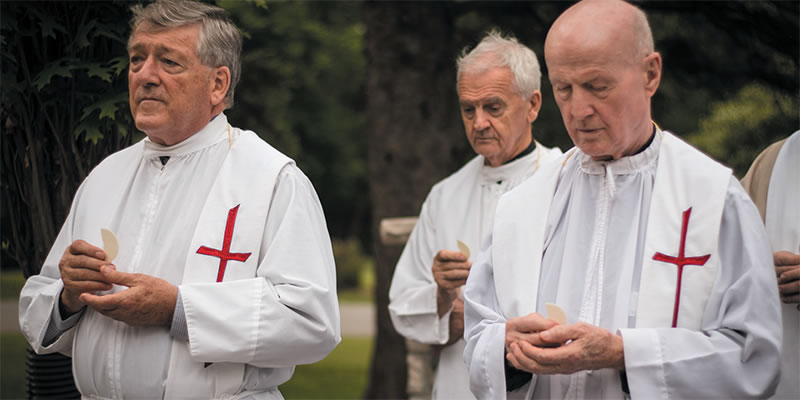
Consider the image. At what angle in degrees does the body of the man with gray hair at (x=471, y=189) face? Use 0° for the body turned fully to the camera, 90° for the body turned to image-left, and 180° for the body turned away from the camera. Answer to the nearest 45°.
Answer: approximately 45°

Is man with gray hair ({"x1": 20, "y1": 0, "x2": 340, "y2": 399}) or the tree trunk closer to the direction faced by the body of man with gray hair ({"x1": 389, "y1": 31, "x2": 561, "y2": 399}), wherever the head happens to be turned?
the man with gray hair

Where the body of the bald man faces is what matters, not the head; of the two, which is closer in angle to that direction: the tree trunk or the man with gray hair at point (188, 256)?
the man with gray hair

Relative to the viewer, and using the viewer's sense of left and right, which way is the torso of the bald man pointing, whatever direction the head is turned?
facing the viewer and to the left of the viewer

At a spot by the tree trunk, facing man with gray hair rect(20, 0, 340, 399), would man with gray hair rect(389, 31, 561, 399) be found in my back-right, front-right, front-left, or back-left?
front-left

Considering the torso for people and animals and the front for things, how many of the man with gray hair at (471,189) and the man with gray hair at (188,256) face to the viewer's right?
0

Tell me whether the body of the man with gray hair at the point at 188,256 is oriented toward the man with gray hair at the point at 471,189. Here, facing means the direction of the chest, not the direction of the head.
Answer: no

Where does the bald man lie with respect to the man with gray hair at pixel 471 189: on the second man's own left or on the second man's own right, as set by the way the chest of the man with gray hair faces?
on the second man's own left

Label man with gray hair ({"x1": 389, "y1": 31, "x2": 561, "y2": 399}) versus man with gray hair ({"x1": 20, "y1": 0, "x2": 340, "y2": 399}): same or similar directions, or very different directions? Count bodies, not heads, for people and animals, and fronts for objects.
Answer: same or similar directions

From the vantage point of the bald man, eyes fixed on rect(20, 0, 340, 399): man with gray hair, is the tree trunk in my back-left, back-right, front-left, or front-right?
front-right

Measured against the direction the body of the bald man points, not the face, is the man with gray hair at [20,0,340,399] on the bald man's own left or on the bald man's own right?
on the bald man's own right

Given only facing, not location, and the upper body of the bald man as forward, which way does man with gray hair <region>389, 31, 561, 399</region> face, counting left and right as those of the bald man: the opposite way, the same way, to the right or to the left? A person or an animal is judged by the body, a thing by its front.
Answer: the same way

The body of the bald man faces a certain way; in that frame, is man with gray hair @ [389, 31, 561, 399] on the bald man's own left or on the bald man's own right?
on the bald man's own right

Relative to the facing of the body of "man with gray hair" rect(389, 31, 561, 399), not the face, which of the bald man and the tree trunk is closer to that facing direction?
the bald man

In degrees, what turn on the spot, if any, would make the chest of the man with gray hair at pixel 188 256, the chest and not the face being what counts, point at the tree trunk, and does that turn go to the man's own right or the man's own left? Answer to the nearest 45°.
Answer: approximately 180°

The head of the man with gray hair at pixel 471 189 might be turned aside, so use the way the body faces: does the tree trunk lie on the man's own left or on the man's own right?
on the man's own right

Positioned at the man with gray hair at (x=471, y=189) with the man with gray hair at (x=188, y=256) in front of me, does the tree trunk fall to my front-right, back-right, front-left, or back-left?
back-right

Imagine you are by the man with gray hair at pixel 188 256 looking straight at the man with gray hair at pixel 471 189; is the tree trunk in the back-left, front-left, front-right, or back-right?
front-left

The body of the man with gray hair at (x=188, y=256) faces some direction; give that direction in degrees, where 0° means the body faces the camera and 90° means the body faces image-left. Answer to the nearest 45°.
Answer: approximately 45°

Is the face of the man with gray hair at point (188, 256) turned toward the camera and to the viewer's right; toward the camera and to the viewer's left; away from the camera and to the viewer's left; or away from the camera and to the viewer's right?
toward the camera and to the viewer's left
